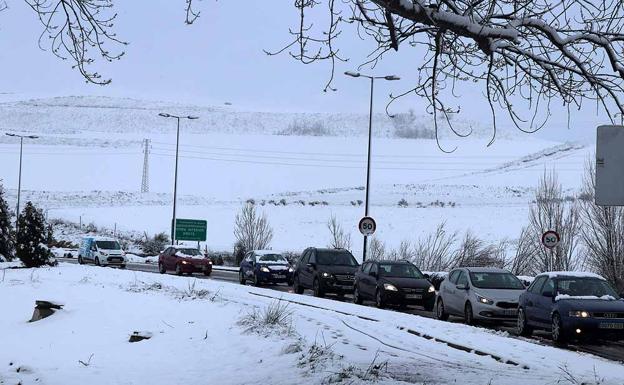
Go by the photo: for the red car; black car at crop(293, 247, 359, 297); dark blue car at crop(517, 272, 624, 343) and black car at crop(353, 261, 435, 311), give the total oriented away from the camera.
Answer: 0

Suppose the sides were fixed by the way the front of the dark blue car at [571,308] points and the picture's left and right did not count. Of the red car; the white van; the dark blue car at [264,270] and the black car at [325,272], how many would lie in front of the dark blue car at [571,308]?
0

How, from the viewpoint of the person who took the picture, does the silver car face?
facing the viewer and to the right of the viewer

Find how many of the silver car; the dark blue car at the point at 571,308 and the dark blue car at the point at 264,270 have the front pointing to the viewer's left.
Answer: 0

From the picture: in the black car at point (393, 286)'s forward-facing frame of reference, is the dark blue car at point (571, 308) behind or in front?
in front

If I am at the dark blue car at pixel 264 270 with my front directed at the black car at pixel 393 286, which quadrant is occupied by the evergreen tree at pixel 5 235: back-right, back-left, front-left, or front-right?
back-right

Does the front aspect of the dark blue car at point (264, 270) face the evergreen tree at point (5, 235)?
no

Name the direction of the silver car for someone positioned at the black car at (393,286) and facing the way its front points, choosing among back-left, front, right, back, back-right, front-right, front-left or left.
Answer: front

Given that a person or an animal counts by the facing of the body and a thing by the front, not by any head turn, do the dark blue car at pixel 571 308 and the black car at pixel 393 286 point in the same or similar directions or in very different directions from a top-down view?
same or similar directions

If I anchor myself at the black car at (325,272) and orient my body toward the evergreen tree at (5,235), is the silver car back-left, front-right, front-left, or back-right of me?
back-left

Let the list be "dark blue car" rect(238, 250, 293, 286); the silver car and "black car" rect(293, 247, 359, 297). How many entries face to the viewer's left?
0

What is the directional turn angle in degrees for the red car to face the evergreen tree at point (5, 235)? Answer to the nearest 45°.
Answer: approximately 135° to its right
